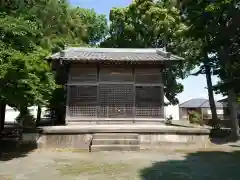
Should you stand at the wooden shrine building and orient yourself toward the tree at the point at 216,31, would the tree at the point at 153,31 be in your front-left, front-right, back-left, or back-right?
front-left

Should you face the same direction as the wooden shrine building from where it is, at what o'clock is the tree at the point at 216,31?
The tree is roughly at 9 o'clock from the wooden shrine building.

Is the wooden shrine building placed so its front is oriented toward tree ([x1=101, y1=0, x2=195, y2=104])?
no

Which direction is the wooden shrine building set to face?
toward the camera
